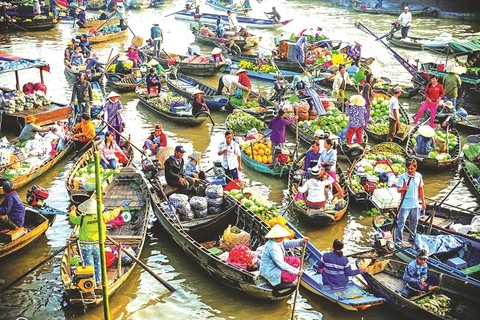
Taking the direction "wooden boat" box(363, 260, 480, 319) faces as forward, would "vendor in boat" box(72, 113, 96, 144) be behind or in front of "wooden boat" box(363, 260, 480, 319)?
in front

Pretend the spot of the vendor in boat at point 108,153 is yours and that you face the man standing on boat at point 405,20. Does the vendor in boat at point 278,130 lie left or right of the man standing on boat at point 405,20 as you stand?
right

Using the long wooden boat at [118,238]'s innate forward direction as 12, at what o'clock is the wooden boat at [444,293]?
The wooden boat is roughly at 4 o'clock from the long wooden boat.

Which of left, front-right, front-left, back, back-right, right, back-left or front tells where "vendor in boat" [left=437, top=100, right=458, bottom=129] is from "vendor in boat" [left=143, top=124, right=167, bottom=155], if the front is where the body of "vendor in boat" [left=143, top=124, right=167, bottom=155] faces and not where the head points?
back-left

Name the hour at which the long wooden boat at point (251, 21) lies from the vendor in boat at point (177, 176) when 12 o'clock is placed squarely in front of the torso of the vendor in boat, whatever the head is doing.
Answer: The long wooden boat is roughly at 8 o'clock from the vendor in boat.

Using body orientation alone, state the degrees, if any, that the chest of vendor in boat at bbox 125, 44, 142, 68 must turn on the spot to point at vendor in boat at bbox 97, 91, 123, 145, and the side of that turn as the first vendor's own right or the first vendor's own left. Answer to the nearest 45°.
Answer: approximately 45° to the first vendor's own right

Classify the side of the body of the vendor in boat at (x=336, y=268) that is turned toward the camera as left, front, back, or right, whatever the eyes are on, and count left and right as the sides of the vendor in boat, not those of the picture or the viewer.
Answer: back

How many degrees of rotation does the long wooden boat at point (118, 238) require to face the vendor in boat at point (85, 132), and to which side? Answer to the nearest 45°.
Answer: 0° — it already faces them

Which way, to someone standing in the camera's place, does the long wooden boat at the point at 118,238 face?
facing away from the viewer

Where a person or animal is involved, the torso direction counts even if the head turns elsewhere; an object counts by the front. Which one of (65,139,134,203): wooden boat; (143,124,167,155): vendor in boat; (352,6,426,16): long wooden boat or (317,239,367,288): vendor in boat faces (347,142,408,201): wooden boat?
(317,239,367,288): vendor in boat

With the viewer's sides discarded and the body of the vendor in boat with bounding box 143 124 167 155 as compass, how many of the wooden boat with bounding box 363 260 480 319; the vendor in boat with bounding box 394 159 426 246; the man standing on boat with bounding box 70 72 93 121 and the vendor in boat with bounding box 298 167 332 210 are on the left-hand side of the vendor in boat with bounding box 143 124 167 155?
3
